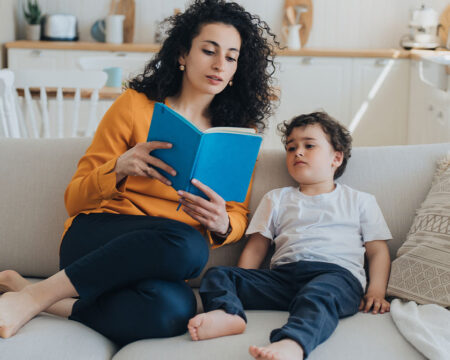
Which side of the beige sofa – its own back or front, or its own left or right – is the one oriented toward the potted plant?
back

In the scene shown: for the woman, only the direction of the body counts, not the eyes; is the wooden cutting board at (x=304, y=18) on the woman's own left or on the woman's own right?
on the woman's own left

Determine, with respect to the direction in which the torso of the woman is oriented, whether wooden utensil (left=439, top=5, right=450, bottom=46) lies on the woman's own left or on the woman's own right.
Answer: on the woman's own left

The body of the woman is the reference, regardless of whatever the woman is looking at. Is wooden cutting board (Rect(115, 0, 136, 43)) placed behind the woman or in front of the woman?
behind

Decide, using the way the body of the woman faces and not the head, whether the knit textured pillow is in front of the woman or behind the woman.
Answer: in front

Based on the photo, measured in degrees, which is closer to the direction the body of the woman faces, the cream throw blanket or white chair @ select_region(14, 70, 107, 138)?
the cream throw blanket

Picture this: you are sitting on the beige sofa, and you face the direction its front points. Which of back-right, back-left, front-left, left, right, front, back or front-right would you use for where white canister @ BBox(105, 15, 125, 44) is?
back

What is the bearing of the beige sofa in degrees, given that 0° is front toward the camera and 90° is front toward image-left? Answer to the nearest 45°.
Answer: approximately 0°

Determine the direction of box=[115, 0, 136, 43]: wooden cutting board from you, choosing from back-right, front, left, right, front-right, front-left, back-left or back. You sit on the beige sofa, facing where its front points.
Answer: back

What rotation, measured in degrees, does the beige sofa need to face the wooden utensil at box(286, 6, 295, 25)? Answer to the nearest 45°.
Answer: approximately 180°
